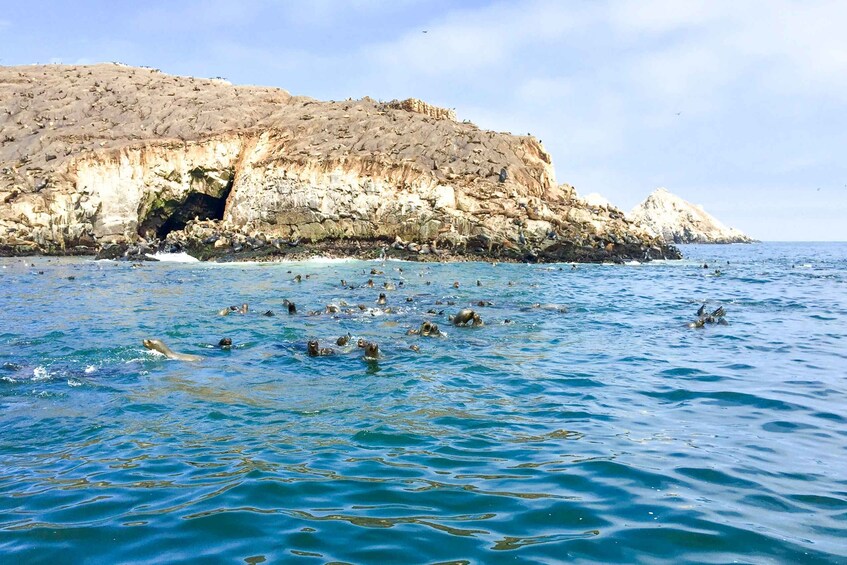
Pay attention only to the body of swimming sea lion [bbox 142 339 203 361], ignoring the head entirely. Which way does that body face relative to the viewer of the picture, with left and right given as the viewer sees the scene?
facing to the left of the viewer

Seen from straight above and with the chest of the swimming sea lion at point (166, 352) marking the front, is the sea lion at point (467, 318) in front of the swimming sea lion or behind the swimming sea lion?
behind

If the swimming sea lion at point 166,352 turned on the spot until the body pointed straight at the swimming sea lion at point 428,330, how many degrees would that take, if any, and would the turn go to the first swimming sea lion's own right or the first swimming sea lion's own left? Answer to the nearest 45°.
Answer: approximately 180°

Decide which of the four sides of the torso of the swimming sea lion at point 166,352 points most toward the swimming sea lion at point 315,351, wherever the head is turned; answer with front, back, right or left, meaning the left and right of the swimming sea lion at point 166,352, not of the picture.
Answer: back
